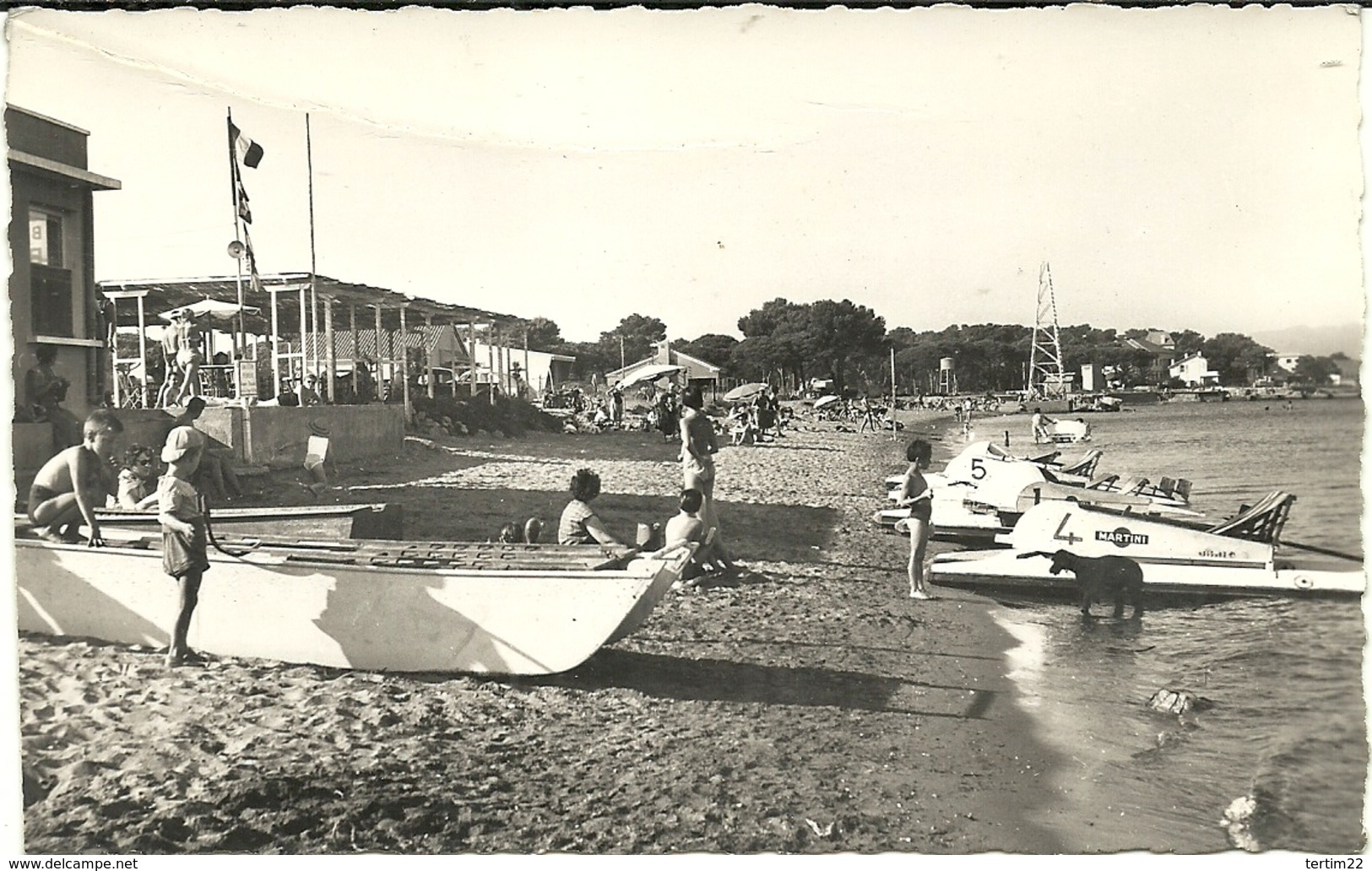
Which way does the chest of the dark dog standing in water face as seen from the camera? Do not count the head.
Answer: to the viewer's left

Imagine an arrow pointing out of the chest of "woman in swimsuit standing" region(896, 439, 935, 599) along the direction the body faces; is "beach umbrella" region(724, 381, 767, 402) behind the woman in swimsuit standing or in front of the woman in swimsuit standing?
behind

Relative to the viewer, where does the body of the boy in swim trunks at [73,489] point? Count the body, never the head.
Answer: to the viewer's right

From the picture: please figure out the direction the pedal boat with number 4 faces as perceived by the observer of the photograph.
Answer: facing to the left of the viewer

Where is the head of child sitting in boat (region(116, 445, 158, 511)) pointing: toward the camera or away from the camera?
toward the camera

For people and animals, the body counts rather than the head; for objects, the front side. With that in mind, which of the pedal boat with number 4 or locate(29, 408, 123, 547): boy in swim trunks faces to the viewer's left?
the pedal boat with number 4
